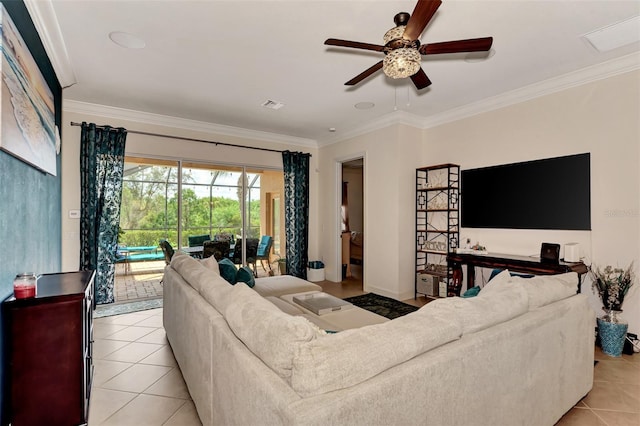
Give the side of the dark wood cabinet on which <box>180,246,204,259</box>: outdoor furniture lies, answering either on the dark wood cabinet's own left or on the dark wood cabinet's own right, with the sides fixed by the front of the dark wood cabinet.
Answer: on the dark wood cabinet's own left

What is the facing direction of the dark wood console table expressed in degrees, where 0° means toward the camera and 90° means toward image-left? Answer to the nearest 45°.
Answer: approximately 45°

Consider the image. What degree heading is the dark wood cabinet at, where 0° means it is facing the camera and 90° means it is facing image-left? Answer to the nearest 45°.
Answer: approximately 270°

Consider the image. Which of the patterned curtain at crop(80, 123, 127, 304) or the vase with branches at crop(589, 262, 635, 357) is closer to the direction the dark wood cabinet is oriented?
the vase with branches

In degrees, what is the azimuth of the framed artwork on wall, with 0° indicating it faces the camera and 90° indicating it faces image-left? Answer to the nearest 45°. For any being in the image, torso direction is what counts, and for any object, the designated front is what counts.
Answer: approximately 270°

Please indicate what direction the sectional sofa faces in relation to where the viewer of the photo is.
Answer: facing away from the viewer

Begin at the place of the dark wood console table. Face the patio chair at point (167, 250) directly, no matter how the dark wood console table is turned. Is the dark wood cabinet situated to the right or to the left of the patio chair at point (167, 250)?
left

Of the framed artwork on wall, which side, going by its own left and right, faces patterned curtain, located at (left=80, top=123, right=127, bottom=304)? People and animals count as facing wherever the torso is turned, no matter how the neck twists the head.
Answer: left

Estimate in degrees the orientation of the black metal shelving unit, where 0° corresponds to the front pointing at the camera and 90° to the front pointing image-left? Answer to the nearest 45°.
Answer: approximately 45°

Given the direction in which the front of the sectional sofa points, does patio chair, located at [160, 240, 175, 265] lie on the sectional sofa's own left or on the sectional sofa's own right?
on the sectional sofa's own left
